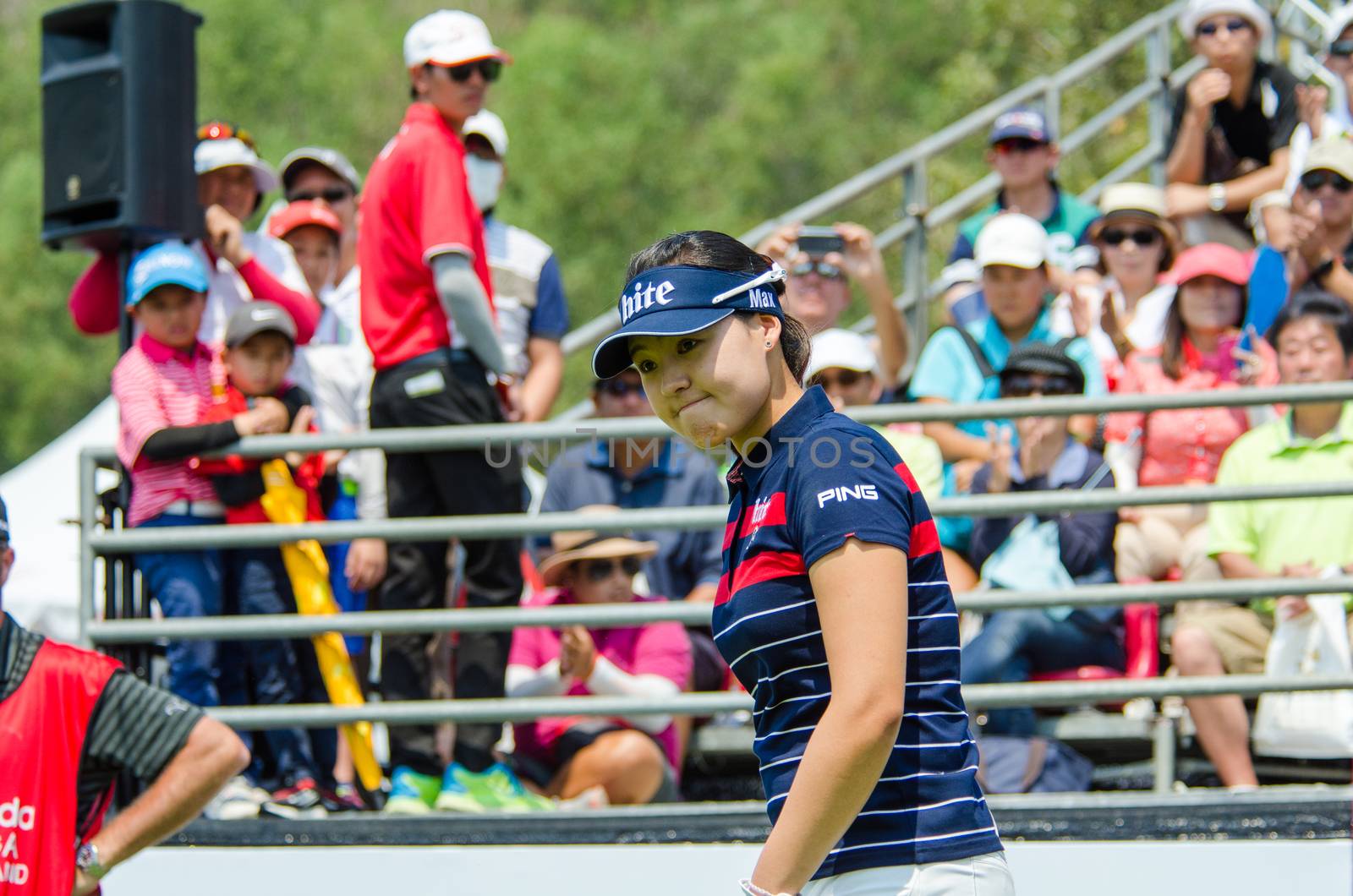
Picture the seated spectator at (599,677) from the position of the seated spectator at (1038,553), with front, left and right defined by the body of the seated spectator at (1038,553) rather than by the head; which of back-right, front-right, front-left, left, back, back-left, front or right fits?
front-right

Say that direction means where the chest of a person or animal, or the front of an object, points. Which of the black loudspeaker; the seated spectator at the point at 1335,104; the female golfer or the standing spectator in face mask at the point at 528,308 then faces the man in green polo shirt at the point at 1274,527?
the seated spectator at the point at 1335,104

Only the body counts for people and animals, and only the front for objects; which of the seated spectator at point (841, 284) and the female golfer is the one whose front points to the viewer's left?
the female golfer

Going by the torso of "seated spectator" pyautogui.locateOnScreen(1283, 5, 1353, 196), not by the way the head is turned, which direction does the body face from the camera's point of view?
toward the camera

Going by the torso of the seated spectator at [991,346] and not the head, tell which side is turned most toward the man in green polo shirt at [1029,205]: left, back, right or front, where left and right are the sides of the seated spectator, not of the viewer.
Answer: back

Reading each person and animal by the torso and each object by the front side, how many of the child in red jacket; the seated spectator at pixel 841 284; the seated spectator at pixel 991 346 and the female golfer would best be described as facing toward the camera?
3

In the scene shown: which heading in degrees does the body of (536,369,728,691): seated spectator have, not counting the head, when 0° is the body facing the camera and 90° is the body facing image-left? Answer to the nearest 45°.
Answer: approximately 0°

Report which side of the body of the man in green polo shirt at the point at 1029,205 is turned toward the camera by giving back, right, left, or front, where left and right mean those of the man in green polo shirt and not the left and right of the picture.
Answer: front

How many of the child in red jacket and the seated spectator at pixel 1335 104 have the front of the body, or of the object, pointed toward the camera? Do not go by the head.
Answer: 2

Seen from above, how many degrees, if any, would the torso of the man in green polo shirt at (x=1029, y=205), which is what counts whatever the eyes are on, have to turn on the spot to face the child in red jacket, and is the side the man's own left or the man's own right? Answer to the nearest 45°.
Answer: approximately 45° to the man's own right

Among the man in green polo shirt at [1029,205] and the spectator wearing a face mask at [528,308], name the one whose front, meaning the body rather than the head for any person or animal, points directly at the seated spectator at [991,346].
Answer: the man in green polo shirt

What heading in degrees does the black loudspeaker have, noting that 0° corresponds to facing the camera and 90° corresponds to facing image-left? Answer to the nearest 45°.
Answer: approximately 45°

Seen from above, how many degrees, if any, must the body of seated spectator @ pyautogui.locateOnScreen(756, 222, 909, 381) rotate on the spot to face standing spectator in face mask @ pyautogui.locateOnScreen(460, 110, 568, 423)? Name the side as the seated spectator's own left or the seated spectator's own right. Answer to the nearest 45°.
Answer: approximately 45° to the seated spectator's own right
